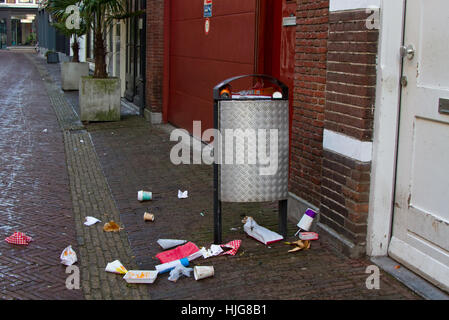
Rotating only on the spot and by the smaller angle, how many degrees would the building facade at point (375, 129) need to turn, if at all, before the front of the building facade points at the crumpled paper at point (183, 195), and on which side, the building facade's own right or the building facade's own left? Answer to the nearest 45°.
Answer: approximately 90° to the building facade's own right

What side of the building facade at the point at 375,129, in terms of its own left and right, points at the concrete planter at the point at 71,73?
right

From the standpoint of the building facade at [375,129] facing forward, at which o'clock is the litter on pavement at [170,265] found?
The litter on pavement is roughly at 1 o'clock from the building facade.

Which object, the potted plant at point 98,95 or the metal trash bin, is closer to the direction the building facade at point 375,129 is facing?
the metal trash bin

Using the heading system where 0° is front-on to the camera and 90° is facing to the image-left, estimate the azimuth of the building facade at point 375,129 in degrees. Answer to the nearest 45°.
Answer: approximately 45°

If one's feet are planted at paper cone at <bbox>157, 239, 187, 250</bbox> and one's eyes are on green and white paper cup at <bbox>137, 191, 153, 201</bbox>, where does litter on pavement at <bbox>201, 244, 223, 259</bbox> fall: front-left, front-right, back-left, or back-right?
back-right

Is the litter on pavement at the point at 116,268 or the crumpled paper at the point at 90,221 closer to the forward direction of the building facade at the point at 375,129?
the litter on pavement

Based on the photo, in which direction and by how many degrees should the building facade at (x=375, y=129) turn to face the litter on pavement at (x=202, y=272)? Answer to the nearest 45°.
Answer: approximately 45° to its right

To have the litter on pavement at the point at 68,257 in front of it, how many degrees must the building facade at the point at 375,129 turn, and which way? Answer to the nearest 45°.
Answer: approximately 45° to its right
